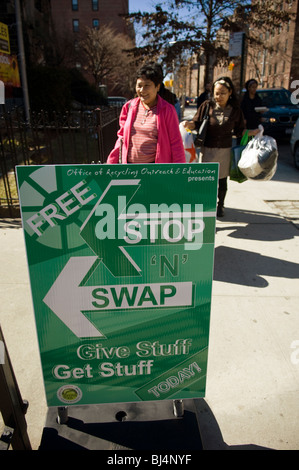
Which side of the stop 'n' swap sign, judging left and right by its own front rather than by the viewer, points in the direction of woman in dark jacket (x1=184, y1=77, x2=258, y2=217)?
back

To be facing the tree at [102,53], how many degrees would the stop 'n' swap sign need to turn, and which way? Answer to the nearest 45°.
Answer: approximately 180°

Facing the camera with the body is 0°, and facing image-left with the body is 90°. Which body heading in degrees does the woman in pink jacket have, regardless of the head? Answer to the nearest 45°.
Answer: approximately 45°

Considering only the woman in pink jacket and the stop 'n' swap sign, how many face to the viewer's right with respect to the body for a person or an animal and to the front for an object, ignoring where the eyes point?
0

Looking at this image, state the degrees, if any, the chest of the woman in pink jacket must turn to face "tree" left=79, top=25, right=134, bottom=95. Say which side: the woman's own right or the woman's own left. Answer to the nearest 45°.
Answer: approximately 135° to the woman's own right

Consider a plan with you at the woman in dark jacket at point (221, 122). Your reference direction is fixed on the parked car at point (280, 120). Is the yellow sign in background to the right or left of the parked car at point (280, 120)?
left

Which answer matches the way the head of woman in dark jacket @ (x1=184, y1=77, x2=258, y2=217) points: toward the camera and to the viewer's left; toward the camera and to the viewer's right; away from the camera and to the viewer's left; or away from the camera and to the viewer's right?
toward the camera and to the viewer's left

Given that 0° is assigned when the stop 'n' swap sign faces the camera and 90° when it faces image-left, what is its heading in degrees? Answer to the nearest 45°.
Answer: approximately 0°

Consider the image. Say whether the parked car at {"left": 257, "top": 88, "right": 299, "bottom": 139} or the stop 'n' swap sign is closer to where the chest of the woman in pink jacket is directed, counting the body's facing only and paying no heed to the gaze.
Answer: the stop 'n' swap sign
